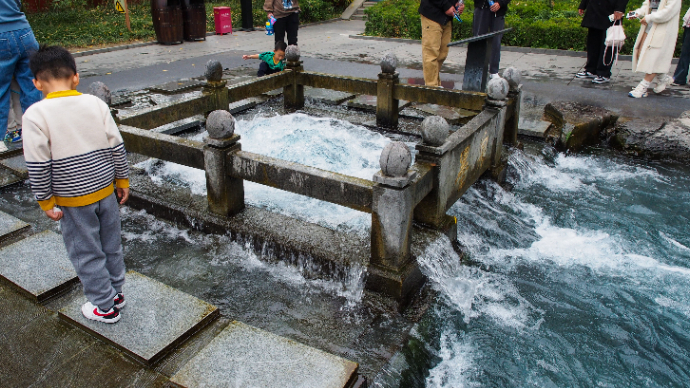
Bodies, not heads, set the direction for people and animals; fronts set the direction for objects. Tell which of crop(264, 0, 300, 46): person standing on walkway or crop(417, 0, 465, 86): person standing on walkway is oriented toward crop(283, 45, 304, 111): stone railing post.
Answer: crop(264, 0, 300, 46): person standing on walkway

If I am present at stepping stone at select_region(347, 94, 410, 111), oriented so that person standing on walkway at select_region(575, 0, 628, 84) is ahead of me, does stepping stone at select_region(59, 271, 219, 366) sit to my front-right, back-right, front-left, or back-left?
back-right

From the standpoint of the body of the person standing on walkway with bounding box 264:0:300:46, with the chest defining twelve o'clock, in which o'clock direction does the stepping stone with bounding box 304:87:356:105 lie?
The stepping stone is roughly at 11 o'clock from the person standing on walkway.

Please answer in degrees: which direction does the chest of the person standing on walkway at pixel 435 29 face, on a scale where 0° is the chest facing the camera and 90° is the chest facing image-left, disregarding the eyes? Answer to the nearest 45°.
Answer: approximately 315°

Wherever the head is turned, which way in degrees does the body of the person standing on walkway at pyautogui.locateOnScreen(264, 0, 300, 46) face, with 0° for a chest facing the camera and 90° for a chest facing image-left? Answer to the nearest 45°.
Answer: approximately 0°

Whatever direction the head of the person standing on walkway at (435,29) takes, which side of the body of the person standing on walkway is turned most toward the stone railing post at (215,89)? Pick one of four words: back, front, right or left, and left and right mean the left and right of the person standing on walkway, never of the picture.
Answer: right

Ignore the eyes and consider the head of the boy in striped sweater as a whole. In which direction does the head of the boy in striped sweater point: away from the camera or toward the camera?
away from the camera

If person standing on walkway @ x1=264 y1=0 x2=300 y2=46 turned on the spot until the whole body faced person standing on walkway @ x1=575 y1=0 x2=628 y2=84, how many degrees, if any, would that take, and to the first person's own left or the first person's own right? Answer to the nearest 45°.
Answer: approximately 90° to the first person's own left

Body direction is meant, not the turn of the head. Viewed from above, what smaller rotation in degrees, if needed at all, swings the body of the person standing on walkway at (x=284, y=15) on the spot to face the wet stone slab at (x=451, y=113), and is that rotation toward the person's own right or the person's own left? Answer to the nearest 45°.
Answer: approximately 45° to the person's own left

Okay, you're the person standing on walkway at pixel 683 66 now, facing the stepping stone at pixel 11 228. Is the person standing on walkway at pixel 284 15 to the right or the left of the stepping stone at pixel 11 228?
right

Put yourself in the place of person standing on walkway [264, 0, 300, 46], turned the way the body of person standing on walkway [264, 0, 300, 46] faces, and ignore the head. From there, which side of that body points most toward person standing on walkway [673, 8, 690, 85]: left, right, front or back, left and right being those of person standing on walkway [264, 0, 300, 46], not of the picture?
left
